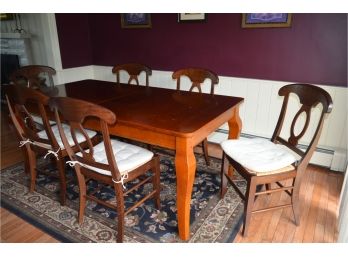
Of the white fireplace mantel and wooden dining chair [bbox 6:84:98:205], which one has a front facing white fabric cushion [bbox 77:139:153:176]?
the white fireplace mantel

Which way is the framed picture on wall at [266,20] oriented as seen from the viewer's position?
toward the camera

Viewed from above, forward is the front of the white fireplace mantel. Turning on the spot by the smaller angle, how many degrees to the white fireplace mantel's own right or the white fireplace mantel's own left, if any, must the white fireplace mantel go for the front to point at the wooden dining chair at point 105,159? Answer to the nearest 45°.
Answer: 0° — it already faces it

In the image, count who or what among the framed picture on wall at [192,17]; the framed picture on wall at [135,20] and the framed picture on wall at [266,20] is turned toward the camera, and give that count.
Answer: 3

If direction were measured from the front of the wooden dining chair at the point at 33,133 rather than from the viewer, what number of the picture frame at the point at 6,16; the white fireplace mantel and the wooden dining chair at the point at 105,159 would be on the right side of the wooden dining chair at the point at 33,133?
1

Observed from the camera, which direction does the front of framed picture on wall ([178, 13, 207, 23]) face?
facing the viewer
